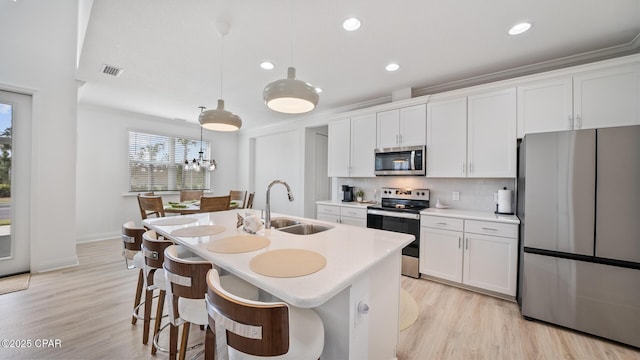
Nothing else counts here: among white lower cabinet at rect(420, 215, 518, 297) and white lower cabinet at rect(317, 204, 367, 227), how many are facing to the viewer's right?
0

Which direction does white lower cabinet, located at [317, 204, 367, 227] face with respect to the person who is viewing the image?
facing the viewer and to the left of the viewer

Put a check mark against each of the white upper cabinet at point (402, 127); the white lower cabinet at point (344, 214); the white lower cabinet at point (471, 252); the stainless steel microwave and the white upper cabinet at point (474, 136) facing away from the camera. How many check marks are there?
0

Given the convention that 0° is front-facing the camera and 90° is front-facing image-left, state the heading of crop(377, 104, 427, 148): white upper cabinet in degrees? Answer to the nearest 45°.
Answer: approximately 45°

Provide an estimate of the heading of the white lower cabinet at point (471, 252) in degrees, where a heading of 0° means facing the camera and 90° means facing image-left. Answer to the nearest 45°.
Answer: approximately 45°

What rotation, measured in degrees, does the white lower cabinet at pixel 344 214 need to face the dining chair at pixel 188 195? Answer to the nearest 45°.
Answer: approximately 45° to its right

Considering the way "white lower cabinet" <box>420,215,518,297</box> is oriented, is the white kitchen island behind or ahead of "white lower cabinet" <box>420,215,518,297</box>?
ahead

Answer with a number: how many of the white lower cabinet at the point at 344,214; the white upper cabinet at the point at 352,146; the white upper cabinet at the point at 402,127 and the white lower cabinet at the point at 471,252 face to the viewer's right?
0

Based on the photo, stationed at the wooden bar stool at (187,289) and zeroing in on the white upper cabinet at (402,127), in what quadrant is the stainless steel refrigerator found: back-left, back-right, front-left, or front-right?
front-right

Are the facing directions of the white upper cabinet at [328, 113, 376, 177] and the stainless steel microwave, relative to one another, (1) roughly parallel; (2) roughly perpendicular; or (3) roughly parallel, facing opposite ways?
roughly parallel

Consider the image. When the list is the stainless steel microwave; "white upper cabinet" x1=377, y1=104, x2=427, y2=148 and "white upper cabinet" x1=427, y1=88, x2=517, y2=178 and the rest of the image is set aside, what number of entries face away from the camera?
0

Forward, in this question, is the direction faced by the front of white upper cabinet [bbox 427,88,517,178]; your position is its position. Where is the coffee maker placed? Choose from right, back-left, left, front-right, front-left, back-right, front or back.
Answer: front-right

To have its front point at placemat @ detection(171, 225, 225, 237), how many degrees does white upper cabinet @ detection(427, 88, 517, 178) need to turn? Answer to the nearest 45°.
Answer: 0° — it already faces it

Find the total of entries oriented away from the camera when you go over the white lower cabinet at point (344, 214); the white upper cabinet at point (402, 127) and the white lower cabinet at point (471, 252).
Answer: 0

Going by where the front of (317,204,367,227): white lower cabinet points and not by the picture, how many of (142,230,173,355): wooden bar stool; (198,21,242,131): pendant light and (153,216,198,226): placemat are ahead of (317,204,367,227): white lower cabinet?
3
